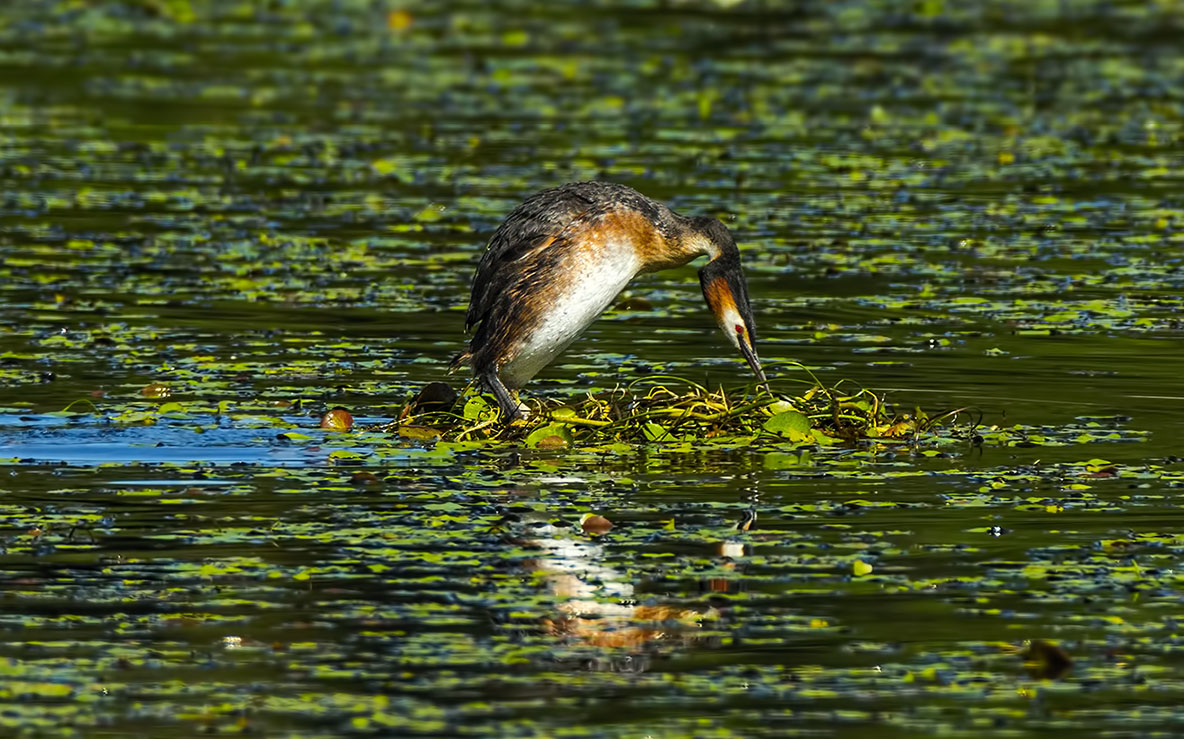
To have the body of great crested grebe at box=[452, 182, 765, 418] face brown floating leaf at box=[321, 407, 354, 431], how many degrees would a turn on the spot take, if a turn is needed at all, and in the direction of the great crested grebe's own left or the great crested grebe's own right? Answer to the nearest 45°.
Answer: approximately 135° to the great crested grebe's own left

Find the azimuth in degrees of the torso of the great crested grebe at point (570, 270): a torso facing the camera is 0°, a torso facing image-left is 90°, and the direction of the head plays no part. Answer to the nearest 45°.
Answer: approximately 270°
